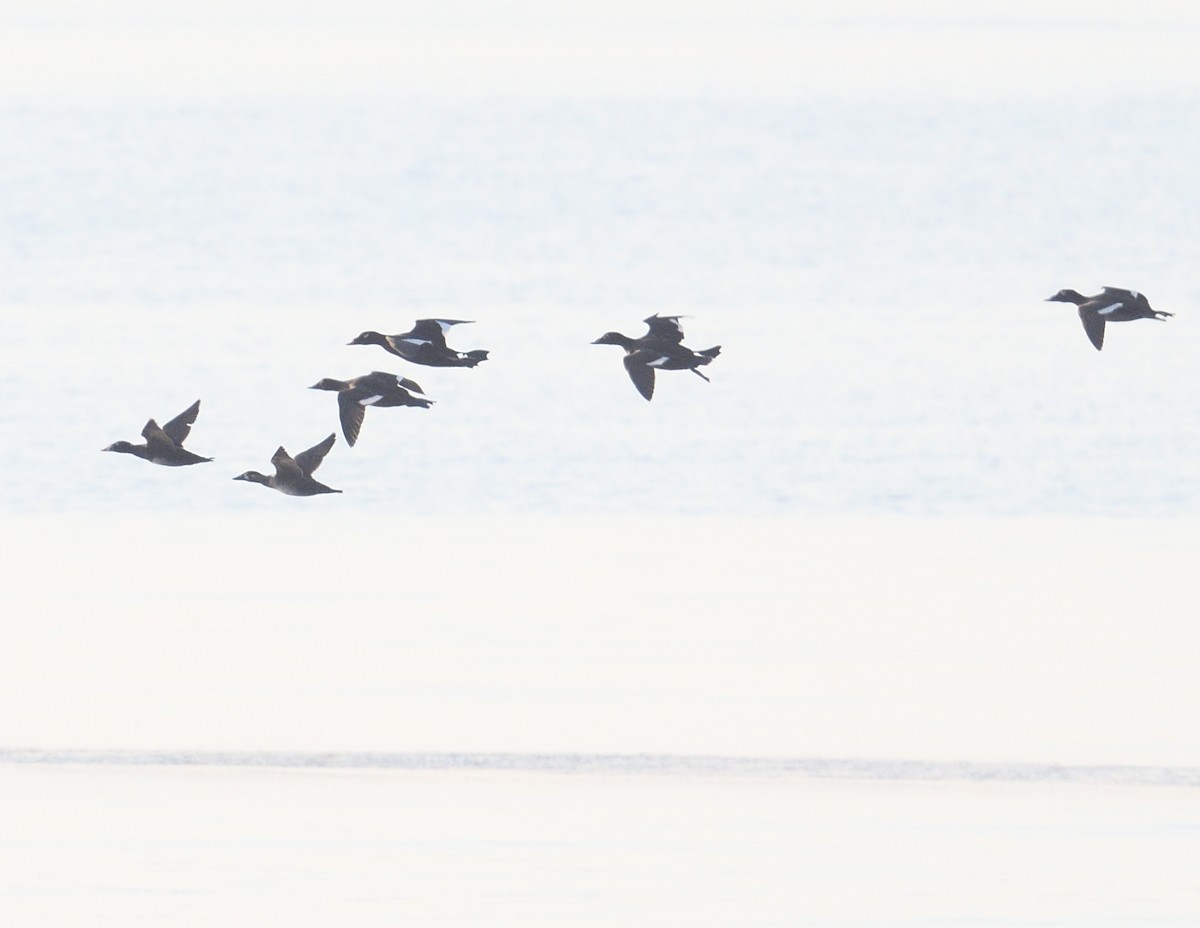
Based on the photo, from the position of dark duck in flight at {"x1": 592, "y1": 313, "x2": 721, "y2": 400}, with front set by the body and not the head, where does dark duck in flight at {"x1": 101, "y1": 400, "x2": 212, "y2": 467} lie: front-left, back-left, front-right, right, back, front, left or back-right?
front

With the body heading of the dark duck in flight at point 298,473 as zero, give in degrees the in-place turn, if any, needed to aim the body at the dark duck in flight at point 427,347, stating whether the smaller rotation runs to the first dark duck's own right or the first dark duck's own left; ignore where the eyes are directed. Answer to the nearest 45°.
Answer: approximately 135° to the first dark duck's own left

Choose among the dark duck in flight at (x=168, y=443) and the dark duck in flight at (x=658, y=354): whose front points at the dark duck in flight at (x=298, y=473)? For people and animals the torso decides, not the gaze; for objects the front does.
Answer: the dark duck in flight at (x=658, y=354)

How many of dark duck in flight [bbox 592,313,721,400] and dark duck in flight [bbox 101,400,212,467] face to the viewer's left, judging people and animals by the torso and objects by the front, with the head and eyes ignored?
2

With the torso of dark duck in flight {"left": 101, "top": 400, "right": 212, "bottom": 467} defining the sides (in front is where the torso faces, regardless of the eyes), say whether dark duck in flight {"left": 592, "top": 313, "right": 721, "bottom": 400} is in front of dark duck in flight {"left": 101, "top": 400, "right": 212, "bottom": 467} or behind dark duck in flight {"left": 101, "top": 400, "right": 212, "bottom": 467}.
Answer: behind

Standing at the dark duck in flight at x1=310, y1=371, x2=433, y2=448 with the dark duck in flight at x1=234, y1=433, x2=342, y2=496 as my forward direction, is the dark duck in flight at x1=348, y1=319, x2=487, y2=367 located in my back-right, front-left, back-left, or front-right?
back-right

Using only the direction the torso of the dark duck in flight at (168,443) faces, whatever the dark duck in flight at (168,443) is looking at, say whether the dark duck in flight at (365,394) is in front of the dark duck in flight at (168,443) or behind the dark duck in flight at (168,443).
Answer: behind

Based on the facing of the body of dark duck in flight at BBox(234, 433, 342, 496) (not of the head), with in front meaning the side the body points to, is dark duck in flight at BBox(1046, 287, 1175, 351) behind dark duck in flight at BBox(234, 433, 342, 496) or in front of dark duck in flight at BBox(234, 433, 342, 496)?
behind

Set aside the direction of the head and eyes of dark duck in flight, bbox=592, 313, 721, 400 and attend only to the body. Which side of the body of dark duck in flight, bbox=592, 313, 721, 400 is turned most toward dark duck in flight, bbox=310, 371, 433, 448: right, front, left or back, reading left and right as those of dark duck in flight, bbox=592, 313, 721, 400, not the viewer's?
front

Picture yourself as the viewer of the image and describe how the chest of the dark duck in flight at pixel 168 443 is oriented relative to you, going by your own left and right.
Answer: facing to the left of the viewer

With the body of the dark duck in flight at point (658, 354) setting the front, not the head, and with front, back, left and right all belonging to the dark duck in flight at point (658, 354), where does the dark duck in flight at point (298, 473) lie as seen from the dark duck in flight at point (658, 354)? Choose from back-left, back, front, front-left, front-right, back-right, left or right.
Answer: front

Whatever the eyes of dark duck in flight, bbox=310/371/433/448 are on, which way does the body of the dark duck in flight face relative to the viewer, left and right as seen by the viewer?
facing to the left of the viewer

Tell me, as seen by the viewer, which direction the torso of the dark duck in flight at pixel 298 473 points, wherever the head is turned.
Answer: to the viewer's left

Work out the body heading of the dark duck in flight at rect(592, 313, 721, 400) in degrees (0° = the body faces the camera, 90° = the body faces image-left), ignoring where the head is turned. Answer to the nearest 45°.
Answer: approximately 90°

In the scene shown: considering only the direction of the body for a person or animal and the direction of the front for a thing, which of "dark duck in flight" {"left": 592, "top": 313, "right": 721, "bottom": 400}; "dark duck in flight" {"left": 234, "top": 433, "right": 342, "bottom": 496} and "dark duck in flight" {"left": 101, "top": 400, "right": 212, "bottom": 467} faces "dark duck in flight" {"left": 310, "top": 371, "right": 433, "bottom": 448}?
"dark duck in flight" {"left": 592, "top": 313, "right": 721, "bottom": 400}

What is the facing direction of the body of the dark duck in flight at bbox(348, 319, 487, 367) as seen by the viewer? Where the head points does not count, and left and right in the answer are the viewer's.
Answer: facing to the left of the viewer
